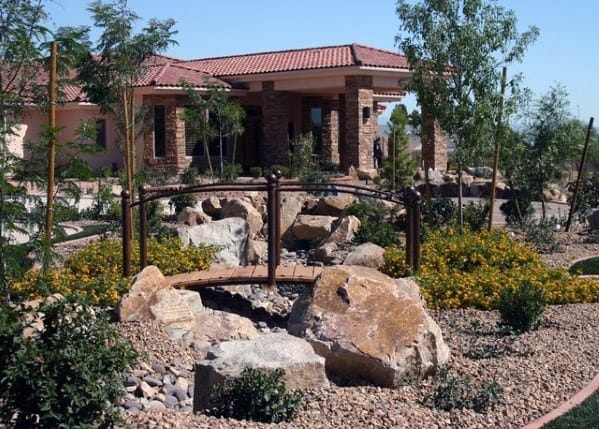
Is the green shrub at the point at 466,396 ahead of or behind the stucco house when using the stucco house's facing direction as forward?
ahead

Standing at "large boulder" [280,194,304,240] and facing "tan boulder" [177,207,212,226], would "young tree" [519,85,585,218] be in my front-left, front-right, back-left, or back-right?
back-right

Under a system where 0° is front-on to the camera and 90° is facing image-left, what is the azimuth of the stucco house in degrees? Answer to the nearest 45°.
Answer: approximately 315°

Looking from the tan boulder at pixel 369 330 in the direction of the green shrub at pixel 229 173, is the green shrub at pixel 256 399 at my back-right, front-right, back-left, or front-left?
back-left

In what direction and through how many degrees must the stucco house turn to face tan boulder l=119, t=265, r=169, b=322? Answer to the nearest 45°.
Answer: approximately 45° to its right

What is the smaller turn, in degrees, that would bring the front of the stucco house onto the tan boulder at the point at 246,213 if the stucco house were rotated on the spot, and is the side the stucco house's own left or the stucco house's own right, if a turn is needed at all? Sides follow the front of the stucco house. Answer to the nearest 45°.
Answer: approximately 45° to the stucco house's own right

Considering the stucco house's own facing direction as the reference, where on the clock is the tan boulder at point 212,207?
The tan boulder is roughly at 2 o'clock from the stucco house.

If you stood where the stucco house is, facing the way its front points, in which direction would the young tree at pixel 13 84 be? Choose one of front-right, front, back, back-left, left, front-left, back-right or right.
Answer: front-right

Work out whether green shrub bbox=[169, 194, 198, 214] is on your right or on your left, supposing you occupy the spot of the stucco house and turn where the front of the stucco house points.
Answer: on your right
